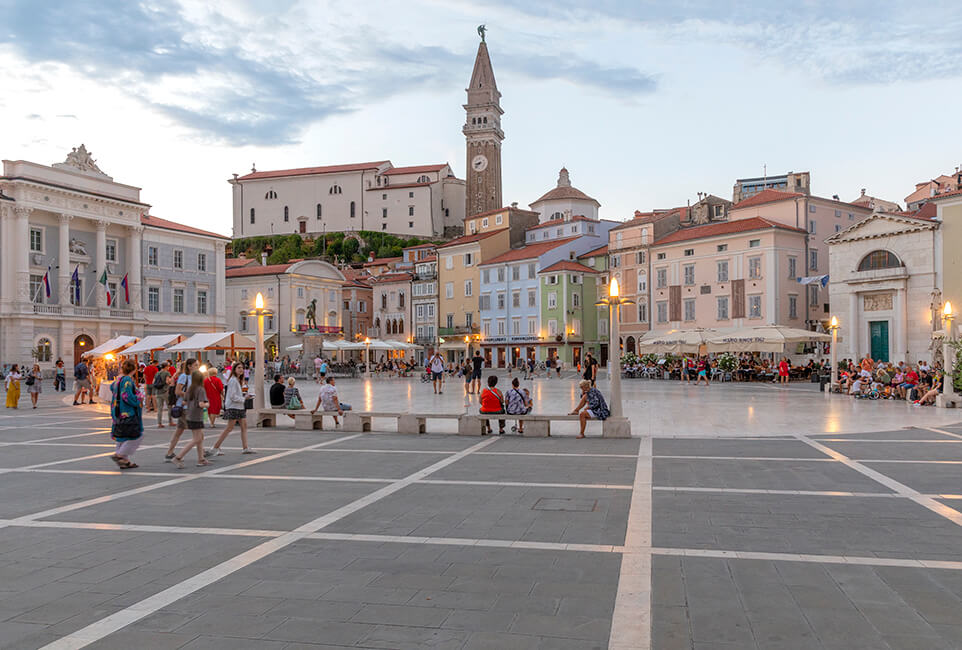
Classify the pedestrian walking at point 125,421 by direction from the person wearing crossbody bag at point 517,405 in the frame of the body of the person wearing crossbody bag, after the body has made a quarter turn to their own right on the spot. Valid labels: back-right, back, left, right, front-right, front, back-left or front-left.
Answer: back-right

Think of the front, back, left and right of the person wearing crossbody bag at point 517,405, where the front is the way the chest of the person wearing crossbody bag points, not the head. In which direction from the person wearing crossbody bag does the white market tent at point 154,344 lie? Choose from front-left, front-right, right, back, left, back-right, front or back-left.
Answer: front-left

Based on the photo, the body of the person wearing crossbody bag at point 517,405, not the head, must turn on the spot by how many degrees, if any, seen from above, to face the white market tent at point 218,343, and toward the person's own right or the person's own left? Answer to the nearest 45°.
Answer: approximately 45° to the person's own left

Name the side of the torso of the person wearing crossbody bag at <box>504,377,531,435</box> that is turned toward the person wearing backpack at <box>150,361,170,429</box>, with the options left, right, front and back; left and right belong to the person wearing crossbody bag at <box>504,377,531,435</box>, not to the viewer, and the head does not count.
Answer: left

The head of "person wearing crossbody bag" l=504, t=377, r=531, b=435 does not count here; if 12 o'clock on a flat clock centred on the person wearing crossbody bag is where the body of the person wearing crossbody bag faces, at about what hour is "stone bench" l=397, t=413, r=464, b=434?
The stone bench is roughly at 9 o'clock from the person wearing crossbody bag.

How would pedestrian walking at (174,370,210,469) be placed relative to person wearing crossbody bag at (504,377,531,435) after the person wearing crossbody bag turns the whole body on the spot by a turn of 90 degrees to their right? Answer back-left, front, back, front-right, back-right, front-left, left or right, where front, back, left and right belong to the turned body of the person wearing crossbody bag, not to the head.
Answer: back-right

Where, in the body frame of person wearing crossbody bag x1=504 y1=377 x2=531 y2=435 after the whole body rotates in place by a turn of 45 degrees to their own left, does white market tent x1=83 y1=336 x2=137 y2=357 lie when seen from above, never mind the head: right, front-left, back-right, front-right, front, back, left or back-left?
front

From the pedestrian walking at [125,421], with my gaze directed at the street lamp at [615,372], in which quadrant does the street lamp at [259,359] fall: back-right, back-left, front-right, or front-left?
front-left

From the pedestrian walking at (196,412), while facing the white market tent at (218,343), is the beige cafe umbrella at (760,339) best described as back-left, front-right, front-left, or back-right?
front-right

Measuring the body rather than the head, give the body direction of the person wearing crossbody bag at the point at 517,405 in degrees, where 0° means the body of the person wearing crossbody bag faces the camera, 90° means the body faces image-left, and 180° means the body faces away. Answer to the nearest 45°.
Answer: approximately 180°
